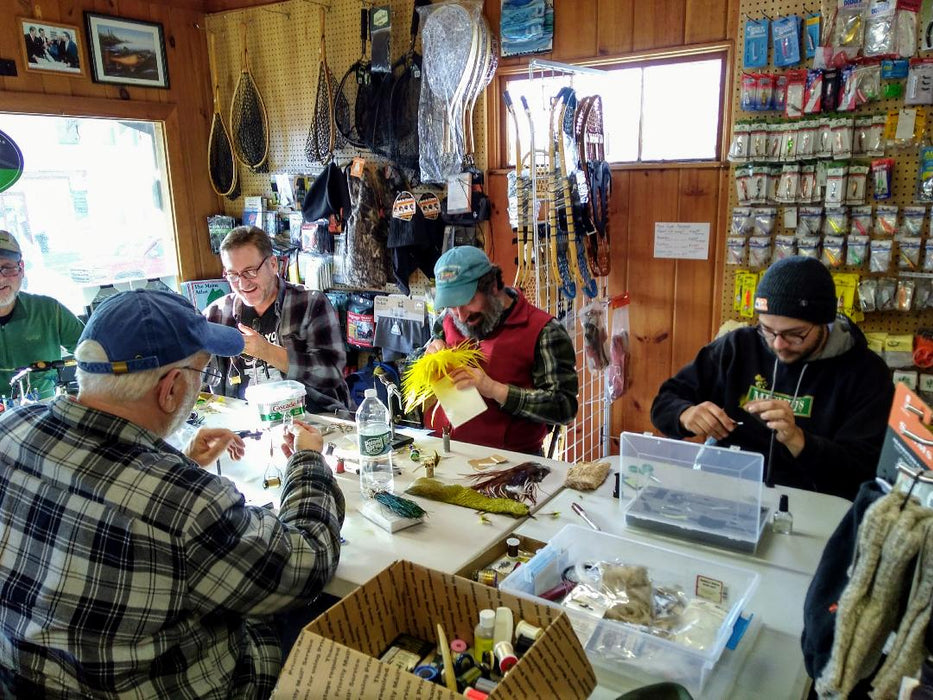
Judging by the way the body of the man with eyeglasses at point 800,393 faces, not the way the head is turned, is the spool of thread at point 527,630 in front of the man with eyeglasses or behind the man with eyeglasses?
in front

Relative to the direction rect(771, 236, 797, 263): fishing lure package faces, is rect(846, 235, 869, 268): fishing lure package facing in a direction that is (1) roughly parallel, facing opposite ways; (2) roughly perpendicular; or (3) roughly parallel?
roughly parallel

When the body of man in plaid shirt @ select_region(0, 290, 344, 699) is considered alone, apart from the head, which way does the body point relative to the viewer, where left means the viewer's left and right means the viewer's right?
facing away from the viewer and to the right of the viewer

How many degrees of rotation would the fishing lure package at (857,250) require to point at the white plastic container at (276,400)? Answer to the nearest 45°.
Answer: approximately 45° to its right

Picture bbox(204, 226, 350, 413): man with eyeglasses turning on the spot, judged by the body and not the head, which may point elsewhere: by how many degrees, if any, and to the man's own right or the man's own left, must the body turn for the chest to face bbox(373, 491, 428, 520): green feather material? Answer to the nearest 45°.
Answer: approximately 45° to the man's own left

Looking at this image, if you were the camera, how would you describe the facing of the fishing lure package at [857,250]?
facing the viewer

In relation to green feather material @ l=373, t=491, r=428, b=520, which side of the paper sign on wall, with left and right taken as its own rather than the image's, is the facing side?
front

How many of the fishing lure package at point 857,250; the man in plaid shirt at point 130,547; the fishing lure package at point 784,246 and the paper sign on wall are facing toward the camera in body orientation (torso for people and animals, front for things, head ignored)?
3

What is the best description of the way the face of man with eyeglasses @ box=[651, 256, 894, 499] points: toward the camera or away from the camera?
toward the camera

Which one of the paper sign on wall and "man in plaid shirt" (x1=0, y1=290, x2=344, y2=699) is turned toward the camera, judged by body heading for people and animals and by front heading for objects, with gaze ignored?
the paper sign on wall

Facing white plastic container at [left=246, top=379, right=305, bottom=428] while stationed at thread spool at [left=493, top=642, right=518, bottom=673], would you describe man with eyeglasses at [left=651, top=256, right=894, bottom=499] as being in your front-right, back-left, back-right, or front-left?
front-right

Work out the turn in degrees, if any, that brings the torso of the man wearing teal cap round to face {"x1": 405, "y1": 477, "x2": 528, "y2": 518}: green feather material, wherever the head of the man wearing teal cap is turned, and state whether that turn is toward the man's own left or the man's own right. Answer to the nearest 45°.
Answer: approximately 45° to the man's own left

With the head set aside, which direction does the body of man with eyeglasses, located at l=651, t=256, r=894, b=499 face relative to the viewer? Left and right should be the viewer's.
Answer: facing the viewer and to the left of the viewer

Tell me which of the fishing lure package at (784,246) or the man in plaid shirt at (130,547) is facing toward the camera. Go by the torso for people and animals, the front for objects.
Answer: the fishing lure package

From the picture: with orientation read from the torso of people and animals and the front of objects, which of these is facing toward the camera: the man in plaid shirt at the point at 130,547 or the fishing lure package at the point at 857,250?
the fishing lure package

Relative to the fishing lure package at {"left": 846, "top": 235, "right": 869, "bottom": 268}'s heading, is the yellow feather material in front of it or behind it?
in front

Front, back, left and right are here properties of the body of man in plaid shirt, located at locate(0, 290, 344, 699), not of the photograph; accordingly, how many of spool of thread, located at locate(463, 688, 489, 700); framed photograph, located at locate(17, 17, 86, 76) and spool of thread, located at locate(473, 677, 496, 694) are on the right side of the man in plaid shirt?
2
